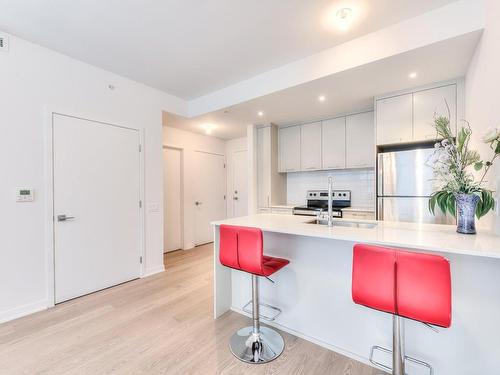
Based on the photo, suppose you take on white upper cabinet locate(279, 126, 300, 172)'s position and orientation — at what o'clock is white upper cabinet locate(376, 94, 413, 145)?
white upper cabinet locate(376, 94, 413, 145) is roughly at 9 o'clock from white upper cabinet locate(279, 126, 300, 172).

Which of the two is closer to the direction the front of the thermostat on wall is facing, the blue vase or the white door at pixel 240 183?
the blue vase

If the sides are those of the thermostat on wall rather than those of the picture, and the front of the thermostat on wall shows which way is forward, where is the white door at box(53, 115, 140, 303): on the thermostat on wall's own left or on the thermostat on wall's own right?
on the thermostat on wall's own left

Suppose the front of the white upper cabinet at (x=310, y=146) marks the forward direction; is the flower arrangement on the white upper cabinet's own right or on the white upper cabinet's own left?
on the white upper cabinet's own left

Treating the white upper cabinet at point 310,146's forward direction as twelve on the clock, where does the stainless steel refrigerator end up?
The stainless steel refrigerator is roughly at 9 o'clock from the white upper cabinet.

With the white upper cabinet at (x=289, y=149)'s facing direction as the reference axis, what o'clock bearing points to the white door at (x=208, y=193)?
The white door is roughly at 2 o'clock from the white upper cabinet.

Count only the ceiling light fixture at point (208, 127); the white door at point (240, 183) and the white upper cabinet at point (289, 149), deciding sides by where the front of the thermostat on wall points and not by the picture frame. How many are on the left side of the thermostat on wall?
3

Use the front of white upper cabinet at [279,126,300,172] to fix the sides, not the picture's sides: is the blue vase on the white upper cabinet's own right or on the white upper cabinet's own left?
on the white upper cabinet's own left

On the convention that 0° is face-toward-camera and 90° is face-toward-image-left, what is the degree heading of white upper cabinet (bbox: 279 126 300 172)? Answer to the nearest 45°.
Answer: approximately 45°
